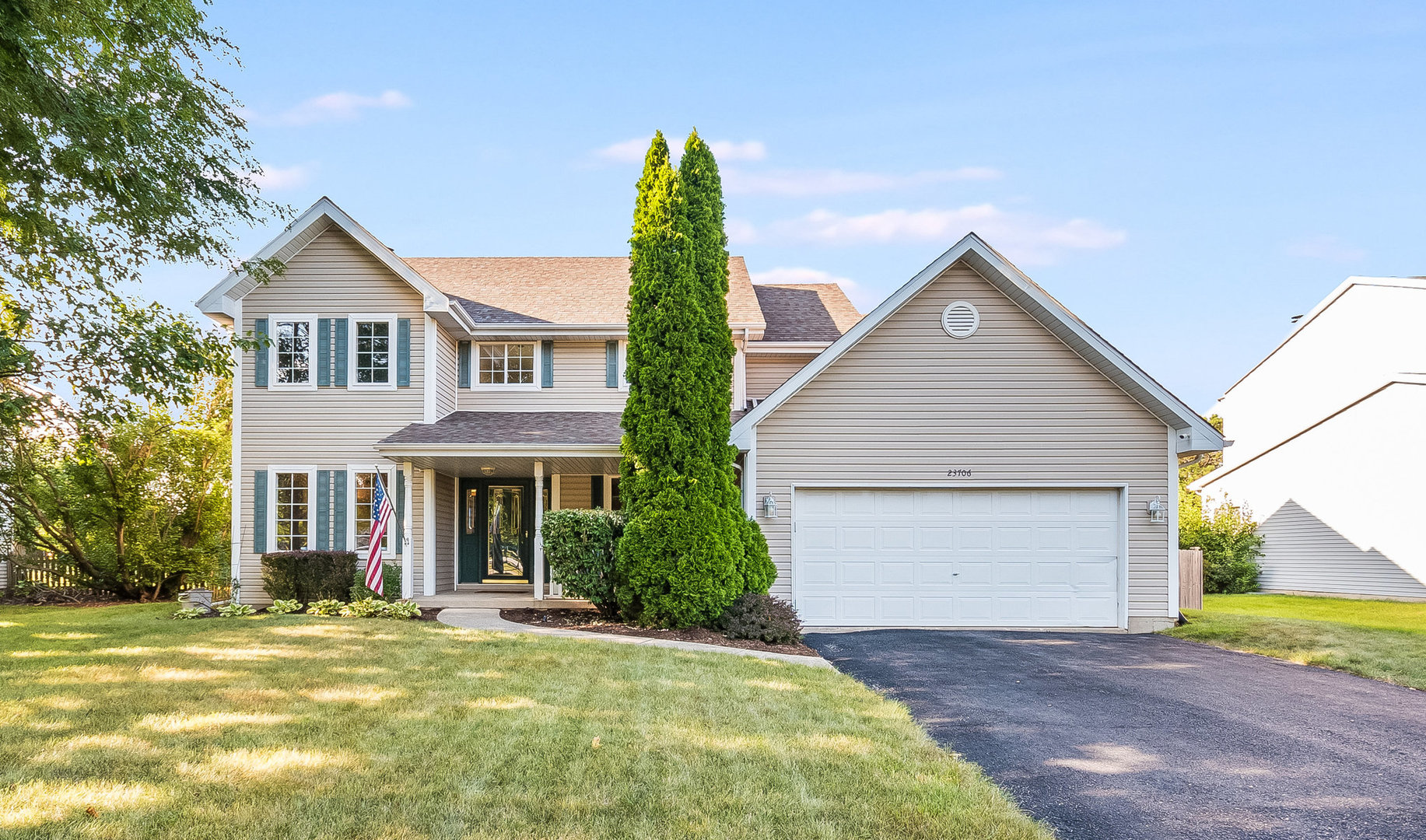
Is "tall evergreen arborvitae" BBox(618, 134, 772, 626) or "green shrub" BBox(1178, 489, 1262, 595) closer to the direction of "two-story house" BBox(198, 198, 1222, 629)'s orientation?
the tall evergreen arborvitae

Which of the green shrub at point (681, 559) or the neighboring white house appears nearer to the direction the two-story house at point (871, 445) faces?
the green shrub

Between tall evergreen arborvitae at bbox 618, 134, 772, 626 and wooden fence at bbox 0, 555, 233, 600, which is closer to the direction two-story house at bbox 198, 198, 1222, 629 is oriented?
the tall evergreen arborvitae

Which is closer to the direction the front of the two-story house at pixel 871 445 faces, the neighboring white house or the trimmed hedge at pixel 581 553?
the trimmed hedge

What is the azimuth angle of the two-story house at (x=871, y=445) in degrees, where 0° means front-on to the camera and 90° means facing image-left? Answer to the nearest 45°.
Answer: approximately 0°

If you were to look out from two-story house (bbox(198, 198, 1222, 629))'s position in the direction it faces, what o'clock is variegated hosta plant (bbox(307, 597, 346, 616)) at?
The variegated hosta plant is roughly at 3 o'clock from the two-story house.

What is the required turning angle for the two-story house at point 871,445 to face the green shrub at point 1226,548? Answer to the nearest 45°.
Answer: approximately 135° to its left

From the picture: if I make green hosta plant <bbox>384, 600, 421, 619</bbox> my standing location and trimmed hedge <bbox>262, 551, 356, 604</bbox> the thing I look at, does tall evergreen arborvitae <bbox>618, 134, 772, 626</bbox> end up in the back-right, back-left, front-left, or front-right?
back-right

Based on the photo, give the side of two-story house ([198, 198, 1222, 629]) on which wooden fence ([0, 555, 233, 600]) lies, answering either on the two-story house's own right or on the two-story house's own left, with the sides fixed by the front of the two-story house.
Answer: on the two-story house's own right
